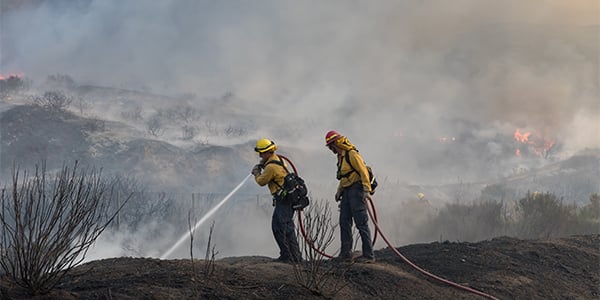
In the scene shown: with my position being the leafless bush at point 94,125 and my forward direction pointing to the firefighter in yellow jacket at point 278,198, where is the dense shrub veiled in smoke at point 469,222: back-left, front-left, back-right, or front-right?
front-left

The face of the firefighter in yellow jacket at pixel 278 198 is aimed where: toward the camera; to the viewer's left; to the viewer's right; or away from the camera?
to the viewer's left

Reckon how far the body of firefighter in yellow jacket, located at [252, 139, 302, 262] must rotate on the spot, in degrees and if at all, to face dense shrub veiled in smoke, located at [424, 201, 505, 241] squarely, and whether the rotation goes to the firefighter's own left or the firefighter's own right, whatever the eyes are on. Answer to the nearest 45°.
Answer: approximately 135° to the firefighter's own right

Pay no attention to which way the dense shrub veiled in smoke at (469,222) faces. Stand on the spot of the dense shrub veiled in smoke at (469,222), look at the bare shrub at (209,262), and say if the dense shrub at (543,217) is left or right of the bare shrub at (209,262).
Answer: left

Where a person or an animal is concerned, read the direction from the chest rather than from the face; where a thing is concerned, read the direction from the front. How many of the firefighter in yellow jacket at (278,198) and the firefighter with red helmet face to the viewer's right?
0

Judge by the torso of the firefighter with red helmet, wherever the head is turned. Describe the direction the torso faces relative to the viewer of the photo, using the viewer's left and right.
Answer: facing the viewer and to the left of the viewer

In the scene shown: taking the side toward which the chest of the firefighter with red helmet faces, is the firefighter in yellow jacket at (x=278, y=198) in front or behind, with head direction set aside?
in front

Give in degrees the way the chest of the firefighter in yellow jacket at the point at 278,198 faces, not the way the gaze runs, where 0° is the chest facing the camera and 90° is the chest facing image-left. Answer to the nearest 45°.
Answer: approximately 90°

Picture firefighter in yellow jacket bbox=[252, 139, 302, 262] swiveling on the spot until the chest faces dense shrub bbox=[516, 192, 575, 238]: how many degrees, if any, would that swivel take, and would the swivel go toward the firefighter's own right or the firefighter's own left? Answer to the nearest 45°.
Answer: approximately 135° to the firefighter's own right

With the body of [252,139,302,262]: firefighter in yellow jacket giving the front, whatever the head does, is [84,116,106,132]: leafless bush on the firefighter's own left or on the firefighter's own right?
on the firefighter's own right

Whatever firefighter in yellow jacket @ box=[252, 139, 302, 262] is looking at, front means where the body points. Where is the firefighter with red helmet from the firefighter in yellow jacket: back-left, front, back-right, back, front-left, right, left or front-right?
back

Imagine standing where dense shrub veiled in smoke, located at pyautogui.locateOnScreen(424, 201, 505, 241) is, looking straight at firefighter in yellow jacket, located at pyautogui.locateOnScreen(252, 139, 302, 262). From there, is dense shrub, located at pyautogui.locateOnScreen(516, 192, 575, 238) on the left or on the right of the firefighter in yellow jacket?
left

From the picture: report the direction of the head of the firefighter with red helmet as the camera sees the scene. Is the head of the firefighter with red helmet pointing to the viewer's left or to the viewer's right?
to the viewer's left

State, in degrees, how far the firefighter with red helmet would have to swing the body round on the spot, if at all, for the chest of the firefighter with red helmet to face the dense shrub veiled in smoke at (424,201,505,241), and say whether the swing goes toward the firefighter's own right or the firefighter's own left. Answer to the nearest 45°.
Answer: approximately 135° to the firefighter's own right
